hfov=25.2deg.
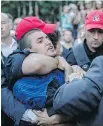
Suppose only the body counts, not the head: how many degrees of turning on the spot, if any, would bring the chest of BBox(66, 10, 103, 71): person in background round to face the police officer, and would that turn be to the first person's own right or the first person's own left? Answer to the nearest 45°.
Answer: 0° — they already face them

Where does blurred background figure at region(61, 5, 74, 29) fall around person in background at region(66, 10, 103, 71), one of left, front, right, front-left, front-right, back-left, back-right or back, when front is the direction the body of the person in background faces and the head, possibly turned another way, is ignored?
back

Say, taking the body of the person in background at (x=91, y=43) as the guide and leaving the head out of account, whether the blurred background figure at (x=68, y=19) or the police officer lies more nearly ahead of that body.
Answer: the police officer

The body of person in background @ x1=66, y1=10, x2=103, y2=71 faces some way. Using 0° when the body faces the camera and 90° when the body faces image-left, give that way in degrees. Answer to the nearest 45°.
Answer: approximately 0°
